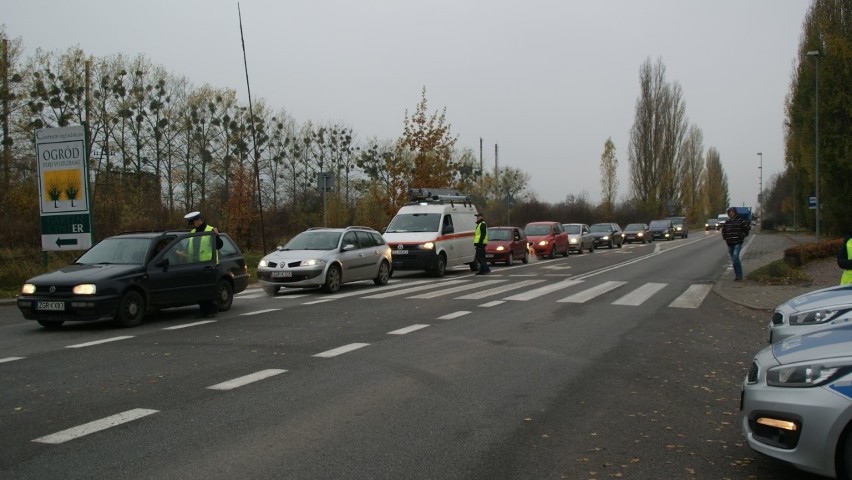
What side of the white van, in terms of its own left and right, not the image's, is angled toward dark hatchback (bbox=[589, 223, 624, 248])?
back

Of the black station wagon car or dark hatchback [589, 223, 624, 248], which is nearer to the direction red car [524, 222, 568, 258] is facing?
the black station wagon car

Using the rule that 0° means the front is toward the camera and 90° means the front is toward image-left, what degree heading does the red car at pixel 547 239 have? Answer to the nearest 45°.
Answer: approximately 45°

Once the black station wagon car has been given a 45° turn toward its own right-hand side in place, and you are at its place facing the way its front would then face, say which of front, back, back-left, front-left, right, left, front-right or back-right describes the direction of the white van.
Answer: back-right

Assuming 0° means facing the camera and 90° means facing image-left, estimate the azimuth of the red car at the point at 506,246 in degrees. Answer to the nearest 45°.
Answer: approximately 45°

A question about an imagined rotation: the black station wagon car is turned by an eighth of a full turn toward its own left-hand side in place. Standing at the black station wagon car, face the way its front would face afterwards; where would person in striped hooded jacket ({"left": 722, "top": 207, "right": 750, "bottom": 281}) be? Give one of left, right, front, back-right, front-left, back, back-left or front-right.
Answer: left

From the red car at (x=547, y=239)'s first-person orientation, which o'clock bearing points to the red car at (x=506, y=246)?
the red car at (x=506, y=246) is roughly at 11 o'clock from the red car at (x=547, y=239).

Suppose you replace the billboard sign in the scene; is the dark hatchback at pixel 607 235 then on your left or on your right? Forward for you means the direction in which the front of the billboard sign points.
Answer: on your left

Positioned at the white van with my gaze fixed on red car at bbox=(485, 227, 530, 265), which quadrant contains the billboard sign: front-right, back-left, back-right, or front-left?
back-left

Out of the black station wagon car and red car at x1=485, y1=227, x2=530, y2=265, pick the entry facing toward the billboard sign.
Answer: the red car
